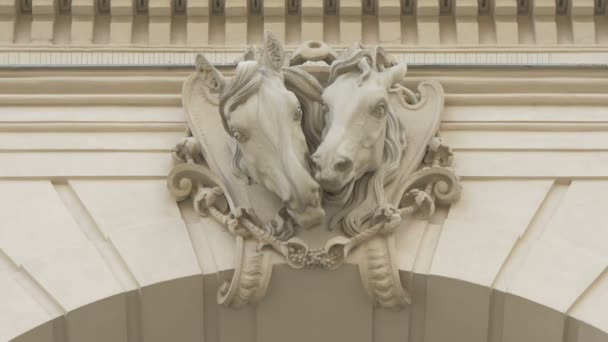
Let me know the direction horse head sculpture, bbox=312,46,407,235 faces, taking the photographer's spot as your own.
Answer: facing the viewer and to the left of the viewer

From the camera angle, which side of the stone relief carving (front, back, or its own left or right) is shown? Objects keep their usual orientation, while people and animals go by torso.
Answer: front
